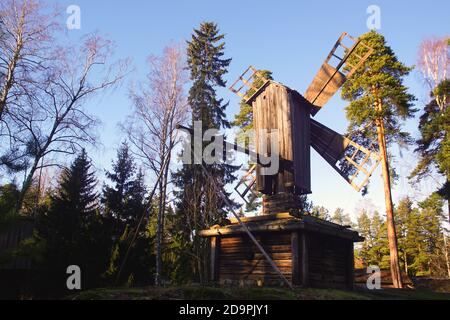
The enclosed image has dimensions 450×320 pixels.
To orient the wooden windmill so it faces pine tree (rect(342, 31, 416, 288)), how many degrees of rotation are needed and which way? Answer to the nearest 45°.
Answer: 0° — it already faces it

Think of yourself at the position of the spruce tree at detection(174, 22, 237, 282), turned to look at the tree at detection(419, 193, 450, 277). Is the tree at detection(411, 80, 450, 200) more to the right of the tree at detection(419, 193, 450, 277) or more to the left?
right

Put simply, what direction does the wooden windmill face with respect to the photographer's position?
facing away from the viewer and to the right of the viewer

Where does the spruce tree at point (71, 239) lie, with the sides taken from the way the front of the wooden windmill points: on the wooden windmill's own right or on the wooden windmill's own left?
on the wooden windmill's own left
